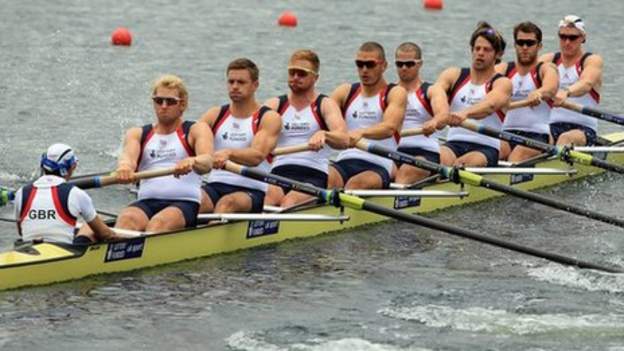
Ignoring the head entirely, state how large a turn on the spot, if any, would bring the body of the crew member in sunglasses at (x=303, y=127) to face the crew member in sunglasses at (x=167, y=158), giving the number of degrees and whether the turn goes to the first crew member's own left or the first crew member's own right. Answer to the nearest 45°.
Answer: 0° — they already face them

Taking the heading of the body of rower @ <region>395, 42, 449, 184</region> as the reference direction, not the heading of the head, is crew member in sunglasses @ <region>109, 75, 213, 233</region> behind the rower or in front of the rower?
in front

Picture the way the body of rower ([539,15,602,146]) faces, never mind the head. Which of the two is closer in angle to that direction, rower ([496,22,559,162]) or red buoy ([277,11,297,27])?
the rower

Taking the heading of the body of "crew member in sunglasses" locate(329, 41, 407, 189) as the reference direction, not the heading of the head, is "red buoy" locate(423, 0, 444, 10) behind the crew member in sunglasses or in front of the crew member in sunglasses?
behind

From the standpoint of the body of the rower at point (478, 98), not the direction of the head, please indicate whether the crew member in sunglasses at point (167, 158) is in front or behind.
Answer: in front

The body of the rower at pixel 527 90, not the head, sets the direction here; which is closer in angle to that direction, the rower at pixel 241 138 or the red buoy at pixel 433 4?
the rower

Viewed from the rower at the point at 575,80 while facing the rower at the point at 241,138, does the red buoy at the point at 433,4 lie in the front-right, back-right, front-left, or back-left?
back-right

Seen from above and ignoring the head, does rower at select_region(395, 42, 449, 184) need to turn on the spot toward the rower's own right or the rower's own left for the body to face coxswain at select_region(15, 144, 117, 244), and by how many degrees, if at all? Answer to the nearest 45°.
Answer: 0° — they already face them

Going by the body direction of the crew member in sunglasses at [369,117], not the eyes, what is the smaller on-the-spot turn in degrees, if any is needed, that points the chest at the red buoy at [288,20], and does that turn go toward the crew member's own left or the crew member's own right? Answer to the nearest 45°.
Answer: approximately 135° to the crew member's own right
